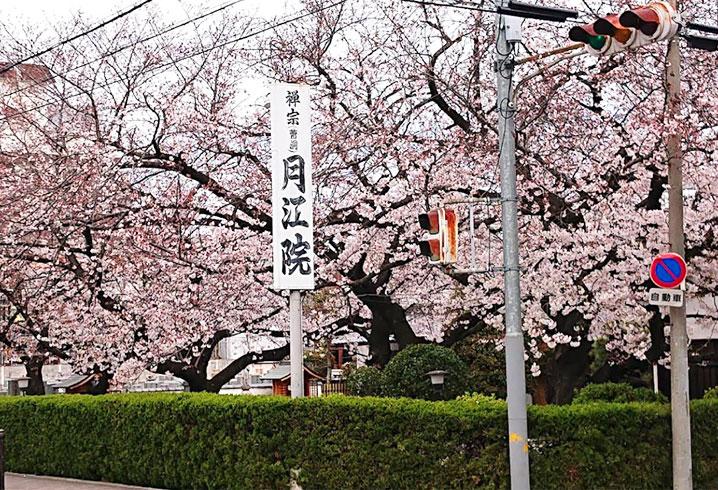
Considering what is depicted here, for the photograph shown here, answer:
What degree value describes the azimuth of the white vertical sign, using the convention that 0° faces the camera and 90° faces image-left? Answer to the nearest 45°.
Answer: approximately 0°

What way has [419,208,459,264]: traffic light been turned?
to the viewer's left

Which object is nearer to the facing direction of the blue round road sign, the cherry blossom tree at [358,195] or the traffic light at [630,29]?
the traffic light

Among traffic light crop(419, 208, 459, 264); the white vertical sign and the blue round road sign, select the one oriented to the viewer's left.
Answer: the traffic light

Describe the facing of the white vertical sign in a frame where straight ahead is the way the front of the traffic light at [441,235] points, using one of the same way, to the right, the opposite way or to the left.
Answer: to the left

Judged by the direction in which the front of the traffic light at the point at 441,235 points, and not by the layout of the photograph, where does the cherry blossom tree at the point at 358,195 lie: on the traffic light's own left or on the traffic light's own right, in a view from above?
on the traffic light's own right

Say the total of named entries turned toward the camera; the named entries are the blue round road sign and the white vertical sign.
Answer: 2

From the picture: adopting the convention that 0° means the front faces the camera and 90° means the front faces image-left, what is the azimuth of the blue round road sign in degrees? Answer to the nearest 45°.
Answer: approximately 0°

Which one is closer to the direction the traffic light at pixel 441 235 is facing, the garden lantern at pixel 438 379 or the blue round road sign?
the garden lantern

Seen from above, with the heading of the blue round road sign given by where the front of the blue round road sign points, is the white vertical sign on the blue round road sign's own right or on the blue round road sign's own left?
on the blue round road sign's own right
